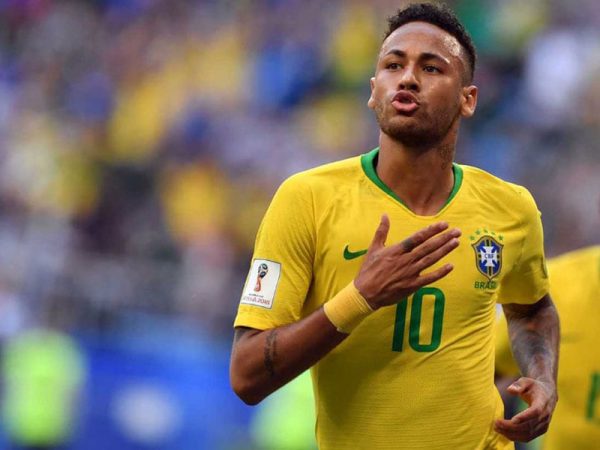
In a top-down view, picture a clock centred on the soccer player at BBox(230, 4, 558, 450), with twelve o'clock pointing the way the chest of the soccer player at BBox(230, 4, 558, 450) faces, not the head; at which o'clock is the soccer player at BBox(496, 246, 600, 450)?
the soccer player at BBox(496, 246, 600, 450) is roughly at 7 o'clock from the soccer player at BBox(230, 4, 558, 450).

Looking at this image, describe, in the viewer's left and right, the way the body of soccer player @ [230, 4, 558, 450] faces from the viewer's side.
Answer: facing the viewer

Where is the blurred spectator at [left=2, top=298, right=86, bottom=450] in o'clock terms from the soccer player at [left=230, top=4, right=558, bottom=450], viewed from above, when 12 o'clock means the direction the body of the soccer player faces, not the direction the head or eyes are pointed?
The blurred spectator is roughly at 5 o'clock from the soccer player.
